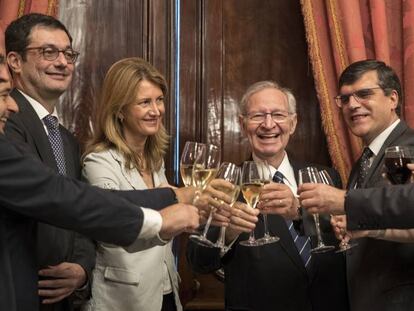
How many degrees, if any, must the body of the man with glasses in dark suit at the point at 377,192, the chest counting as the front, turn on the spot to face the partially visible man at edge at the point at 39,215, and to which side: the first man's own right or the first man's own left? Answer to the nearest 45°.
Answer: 0° — they already face them

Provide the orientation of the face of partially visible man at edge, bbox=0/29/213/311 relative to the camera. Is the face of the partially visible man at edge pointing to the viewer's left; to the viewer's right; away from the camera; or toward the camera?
to the viewer's right

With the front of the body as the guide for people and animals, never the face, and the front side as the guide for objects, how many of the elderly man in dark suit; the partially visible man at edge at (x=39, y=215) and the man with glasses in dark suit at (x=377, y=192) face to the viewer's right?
1

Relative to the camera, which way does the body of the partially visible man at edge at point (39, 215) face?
to the viewer's right

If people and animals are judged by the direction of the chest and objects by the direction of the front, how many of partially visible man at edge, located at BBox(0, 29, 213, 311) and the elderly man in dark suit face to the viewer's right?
1

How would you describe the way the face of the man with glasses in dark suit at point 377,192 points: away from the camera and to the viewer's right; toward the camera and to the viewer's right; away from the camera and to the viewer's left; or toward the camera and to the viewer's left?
toward the camera and to the viewer's left

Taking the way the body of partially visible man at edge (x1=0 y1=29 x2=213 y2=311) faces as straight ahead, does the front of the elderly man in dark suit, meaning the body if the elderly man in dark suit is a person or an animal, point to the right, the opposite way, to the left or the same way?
to the right

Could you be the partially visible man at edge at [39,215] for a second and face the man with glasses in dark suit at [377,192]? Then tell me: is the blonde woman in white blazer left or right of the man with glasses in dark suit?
left

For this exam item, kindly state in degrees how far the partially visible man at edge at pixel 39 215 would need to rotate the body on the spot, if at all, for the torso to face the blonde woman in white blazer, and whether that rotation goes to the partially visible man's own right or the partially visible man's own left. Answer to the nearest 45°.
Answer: approximately 90° to the partially visible man's own left

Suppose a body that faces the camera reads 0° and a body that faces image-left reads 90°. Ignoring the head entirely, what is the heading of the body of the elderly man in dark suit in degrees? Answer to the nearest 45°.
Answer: approximately 0°

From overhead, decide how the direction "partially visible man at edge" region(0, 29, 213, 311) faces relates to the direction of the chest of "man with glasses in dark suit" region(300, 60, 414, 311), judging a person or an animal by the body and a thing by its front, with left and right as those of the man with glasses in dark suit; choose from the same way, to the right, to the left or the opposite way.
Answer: the opposite way
